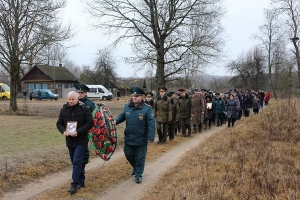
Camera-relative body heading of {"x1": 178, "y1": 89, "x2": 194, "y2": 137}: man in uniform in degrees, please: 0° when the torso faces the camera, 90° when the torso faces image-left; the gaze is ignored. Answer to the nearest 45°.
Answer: approximately 45°

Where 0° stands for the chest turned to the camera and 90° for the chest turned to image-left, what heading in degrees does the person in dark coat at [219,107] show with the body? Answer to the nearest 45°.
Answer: approximately 45°

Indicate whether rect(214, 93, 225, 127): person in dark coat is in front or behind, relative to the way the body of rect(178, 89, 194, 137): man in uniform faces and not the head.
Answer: behind

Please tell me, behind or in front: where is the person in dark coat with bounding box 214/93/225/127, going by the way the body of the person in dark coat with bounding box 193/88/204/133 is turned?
behind

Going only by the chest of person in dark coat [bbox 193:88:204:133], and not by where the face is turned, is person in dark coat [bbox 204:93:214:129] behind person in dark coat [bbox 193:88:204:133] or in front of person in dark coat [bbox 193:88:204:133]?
behind

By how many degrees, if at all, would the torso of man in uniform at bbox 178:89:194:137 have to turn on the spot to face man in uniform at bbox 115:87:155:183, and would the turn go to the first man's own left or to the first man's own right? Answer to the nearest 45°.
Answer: approximately 45° to the first man's own left

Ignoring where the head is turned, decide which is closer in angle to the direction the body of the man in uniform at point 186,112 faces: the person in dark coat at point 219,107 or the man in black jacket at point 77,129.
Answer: the man in black jacket

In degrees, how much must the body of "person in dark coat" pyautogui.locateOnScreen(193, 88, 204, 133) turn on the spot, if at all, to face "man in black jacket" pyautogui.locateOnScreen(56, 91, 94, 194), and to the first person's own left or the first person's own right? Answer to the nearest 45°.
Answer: approximately 45° to the first person's own left
